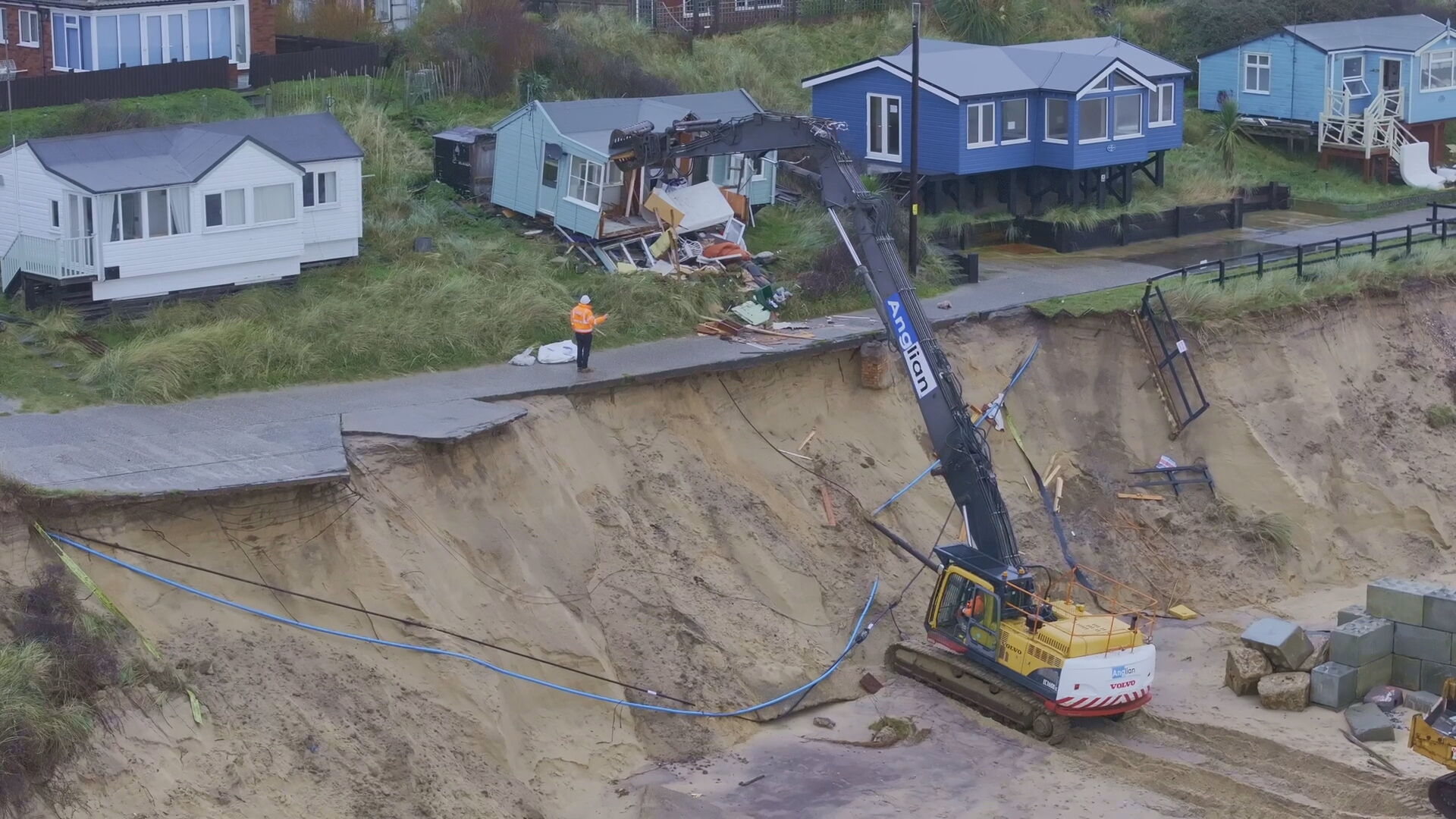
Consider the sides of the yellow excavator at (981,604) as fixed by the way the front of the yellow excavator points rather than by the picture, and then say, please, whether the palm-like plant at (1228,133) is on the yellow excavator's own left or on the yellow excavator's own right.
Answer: on the yellow excavator's own right

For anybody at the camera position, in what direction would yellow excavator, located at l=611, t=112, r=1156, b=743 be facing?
facing away from the viewer and to the left of the viewer

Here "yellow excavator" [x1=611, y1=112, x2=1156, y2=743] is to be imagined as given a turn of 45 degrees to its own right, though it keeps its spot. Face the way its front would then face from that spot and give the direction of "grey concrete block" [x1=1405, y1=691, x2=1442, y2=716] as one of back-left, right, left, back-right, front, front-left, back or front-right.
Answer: right

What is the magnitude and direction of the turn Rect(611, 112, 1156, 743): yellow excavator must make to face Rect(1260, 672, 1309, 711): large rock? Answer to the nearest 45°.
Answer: approximately 135° to its right

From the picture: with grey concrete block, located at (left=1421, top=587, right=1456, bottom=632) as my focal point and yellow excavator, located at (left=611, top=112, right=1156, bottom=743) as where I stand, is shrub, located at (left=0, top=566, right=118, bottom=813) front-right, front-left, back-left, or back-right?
back-right

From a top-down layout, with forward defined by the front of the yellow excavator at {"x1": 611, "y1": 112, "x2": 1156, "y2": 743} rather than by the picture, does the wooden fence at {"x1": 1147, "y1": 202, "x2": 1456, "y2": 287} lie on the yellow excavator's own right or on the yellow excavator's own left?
on the yellow excavator's own right

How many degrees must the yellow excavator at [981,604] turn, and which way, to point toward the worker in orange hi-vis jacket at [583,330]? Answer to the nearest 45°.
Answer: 0° — it already faces them

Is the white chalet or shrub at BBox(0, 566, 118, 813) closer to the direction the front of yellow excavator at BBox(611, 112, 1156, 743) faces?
the white chalet

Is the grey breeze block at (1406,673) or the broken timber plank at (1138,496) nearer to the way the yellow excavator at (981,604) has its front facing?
the broken timber plank

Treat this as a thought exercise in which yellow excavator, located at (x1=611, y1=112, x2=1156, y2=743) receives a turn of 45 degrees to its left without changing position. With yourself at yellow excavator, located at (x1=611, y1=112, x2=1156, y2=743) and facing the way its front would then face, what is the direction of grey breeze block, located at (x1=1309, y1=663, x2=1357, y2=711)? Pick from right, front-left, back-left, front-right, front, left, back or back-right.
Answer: back
